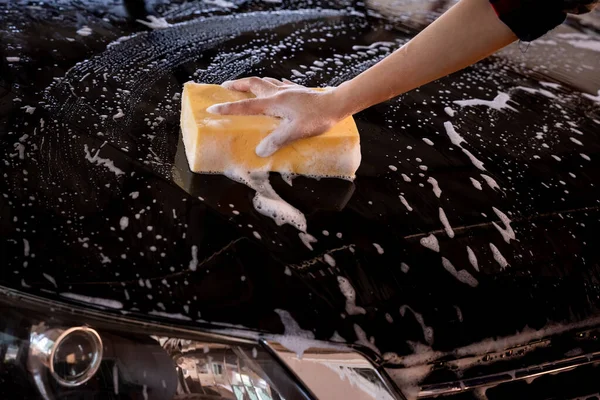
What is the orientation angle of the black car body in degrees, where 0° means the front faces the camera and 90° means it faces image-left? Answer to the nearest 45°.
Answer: approximately 315°
